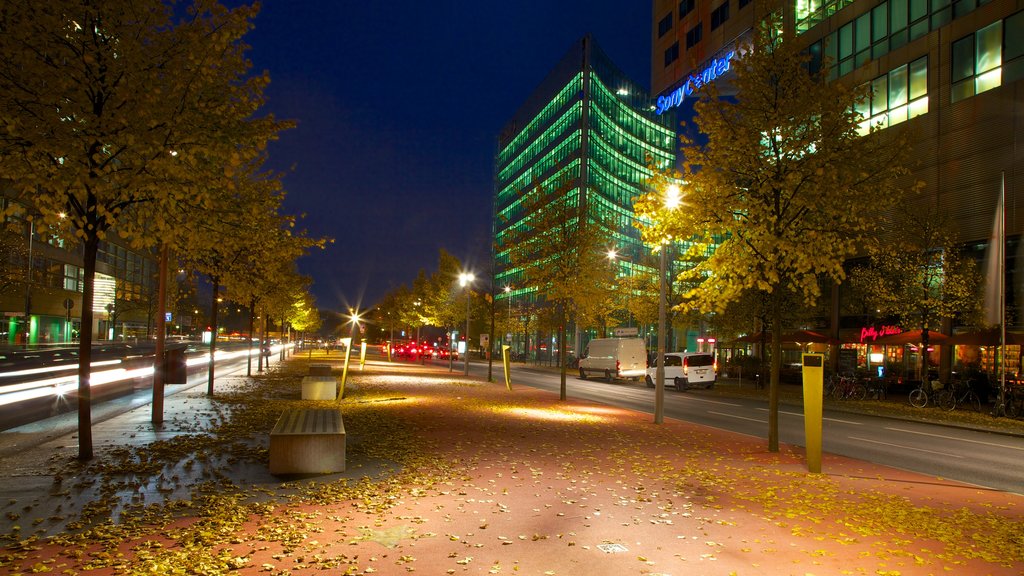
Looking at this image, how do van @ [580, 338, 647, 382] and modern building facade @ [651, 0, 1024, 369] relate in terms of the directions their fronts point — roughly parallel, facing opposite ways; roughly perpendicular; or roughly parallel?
roughly perpendicular

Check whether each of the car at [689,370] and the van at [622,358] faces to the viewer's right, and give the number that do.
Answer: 0

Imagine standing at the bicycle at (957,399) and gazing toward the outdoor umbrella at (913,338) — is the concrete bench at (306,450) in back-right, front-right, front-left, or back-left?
back-left

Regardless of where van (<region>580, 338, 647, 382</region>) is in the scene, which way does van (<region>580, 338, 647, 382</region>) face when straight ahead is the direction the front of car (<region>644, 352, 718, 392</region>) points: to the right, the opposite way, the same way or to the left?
the same way

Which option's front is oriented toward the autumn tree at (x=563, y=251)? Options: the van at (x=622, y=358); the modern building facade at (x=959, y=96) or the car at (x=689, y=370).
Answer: the modern building facade

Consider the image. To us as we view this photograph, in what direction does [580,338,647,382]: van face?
facing away from the viewer and to the left of the viewer

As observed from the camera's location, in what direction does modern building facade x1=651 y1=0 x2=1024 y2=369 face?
facing the viewer and to the left of the viewer

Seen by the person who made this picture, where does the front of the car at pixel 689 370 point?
facing away from the viewer and to the left of the viewer

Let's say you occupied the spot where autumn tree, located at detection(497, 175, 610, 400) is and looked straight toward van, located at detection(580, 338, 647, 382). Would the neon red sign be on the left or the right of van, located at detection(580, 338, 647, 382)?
right

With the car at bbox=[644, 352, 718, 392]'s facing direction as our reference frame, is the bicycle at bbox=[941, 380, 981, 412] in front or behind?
behind

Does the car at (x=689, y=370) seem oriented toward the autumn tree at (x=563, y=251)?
no

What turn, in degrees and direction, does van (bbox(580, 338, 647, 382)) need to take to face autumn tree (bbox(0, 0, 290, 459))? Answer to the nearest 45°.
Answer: approximately 135° to its left

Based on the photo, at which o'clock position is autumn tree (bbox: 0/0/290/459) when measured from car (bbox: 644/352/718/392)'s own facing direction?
The autumn tree is roughly at 8 o'clock from the car.
